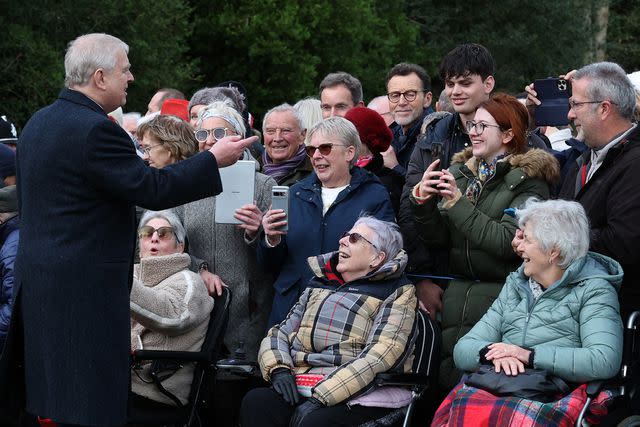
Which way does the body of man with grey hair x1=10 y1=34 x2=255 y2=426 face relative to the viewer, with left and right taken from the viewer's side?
facing away from the viewer and to the right of the viewer

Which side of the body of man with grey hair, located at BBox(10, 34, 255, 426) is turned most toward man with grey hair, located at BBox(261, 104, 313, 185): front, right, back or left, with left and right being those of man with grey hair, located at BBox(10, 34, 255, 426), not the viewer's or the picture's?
front

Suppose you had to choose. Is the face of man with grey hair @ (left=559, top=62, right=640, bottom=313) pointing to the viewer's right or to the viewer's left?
to the viewer's left

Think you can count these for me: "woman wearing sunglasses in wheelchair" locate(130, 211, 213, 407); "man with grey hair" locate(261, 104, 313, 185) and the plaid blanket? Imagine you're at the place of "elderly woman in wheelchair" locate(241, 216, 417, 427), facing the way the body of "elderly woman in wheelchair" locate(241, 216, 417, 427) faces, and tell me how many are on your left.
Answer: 1

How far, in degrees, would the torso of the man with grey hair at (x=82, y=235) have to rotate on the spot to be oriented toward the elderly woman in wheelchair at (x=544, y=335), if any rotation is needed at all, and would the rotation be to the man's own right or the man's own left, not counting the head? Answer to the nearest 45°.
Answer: approximately 45° to the man's own right

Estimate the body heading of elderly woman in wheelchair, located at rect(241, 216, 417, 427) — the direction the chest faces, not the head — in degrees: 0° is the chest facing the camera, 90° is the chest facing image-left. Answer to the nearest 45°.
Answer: approximately 45°

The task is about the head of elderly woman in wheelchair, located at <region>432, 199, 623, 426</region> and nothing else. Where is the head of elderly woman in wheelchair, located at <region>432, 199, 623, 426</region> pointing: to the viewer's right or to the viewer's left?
to the viewer's left

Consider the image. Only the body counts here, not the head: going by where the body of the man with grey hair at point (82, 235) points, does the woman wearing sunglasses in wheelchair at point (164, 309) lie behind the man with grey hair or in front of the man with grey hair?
in front

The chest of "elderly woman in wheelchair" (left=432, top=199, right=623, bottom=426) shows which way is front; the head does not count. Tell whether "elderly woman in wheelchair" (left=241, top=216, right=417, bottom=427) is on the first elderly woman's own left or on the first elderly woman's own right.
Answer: on the first elderly woman's own right

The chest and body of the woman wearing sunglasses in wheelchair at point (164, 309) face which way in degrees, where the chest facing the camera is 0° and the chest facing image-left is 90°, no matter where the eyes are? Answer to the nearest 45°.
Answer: approximately 45°

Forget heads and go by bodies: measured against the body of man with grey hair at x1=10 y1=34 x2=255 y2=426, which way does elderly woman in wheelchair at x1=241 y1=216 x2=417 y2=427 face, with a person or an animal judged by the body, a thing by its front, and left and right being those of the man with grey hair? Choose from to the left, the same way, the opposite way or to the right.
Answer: the opposite way

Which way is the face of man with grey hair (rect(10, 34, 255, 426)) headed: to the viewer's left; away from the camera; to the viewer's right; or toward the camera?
to the viewer's right
